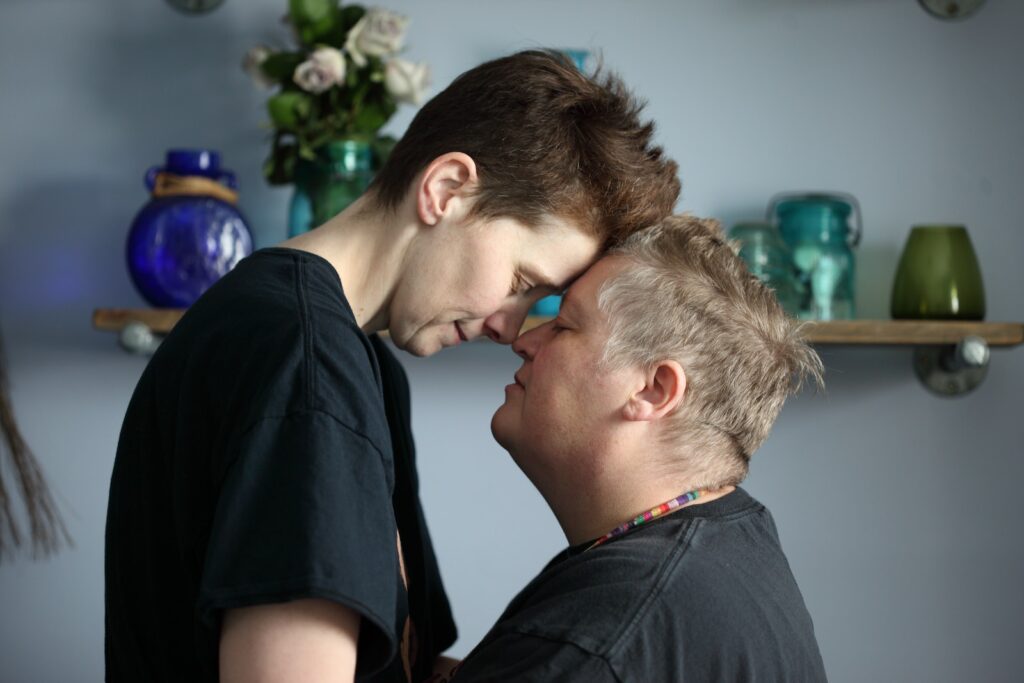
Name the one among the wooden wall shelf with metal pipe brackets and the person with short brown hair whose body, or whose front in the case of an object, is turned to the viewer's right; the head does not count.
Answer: the person with short brown hair

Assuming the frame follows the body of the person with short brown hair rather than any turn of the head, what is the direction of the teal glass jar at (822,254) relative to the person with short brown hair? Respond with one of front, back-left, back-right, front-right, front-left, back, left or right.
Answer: front-left

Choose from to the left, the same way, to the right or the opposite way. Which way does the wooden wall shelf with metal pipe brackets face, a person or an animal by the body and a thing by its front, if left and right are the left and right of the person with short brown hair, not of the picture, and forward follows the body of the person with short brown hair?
to the right

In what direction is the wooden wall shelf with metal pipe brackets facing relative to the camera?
toward the camera

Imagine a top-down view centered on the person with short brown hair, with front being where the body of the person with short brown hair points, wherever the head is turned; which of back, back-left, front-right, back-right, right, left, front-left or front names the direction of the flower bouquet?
left

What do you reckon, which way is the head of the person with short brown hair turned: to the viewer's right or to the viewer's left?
to the viewer's right

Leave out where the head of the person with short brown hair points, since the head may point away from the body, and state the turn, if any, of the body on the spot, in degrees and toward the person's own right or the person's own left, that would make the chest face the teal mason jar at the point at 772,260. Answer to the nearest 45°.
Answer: approximately 45° to the person's own left

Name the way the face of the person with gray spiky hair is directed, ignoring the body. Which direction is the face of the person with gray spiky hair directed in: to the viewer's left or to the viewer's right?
to the viewer's left

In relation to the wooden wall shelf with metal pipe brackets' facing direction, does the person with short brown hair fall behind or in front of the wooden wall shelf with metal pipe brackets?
in front

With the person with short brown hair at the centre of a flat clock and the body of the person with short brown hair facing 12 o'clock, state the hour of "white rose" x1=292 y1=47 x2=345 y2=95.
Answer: The white rose is roughly at 9 o'clock from the person with short brown hair.

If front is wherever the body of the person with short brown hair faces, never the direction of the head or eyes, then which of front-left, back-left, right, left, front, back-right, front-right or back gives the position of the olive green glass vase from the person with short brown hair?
front-left

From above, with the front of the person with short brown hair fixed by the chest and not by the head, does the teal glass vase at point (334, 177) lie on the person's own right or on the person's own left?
on the person's own left

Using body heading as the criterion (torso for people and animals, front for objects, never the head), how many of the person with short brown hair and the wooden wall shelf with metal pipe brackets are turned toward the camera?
1

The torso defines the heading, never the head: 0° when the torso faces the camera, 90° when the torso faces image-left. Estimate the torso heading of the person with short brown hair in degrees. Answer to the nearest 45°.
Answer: approximately 270°

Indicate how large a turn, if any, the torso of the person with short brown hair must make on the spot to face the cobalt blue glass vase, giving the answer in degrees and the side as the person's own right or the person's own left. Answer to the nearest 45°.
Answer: approximately 90° to the person's own left
